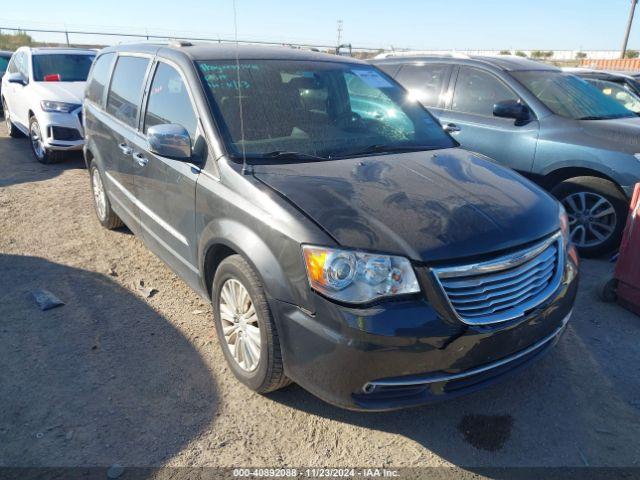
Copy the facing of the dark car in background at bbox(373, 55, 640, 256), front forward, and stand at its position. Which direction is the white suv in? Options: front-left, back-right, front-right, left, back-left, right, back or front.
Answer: back-right

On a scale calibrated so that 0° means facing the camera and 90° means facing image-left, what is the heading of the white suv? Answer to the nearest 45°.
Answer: approximately 315°

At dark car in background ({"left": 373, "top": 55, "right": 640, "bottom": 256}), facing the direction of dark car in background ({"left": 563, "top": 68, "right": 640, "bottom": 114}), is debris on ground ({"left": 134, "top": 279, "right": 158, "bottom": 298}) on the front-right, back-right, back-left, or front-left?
back-left

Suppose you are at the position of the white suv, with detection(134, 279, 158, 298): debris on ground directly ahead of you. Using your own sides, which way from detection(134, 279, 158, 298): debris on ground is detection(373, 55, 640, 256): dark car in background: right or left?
left

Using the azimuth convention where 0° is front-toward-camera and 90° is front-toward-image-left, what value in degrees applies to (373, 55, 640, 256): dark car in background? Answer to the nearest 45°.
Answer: approximately 315°

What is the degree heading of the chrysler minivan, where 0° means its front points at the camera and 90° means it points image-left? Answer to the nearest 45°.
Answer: approximately 315°
